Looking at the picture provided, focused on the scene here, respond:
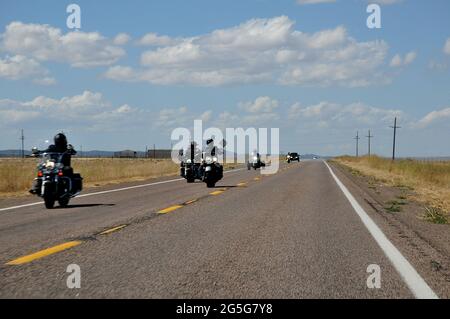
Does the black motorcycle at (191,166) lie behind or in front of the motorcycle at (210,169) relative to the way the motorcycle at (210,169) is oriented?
behind

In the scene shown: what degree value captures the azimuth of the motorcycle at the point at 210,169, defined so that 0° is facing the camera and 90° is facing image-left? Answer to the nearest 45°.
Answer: approximately 0°

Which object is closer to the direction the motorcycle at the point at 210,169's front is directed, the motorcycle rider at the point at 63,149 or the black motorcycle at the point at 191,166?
the motorcycle rider

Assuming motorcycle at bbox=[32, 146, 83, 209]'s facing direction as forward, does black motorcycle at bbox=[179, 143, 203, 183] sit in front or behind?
behind

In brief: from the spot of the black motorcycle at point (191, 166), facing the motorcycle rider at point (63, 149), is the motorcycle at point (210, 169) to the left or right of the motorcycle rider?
left

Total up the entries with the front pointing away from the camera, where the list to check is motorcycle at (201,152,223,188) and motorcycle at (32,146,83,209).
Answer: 0

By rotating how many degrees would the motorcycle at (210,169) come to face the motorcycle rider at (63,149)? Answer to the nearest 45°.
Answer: approximately 45° to its right
